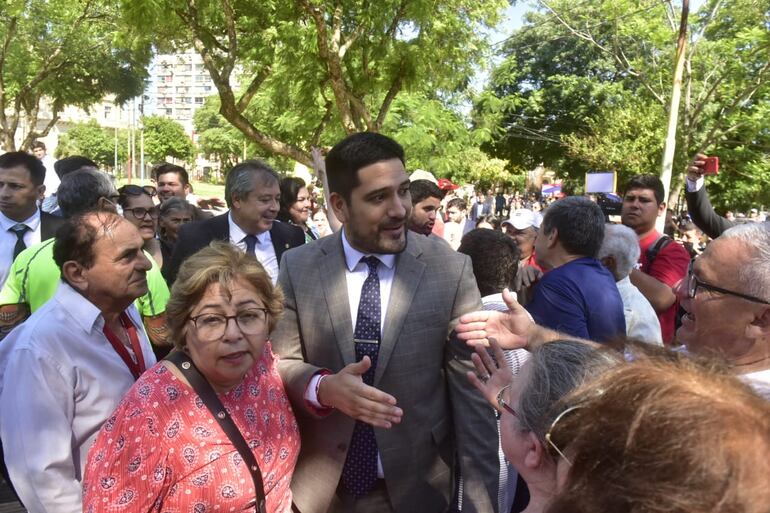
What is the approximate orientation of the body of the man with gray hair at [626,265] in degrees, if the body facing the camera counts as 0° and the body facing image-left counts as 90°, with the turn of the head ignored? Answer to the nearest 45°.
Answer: approximately 135°

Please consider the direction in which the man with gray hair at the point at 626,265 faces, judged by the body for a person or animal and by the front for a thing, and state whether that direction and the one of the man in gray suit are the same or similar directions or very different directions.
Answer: very different directions

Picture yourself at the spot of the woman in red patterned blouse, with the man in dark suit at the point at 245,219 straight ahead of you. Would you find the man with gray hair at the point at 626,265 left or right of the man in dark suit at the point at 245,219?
right

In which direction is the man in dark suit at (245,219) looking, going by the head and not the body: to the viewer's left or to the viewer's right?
to the viewer's right

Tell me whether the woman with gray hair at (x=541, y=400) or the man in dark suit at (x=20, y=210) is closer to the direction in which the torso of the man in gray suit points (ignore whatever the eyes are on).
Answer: the woman with gray hair

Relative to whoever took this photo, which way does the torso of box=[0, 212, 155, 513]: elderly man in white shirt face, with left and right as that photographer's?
facing to the right of the viewer

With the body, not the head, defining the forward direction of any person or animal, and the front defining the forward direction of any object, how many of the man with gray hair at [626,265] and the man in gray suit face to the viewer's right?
0

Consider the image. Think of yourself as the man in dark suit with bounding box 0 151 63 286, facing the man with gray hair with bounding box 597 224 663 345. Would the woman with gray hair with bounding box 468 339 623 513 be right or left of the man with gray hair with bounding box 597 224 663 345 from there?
right

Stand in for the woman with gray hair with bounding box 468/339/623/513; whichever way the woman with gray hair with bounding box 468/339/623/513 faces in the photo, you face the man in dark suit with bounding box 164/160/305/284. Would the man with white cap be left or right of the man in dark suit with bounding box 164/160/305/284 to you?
right

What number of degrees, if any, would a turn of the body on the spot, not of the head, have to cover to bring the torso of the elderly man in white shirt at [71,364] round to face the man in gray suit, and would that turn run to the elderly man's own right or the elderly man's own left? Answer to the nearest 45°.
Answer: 0° — they already face them
